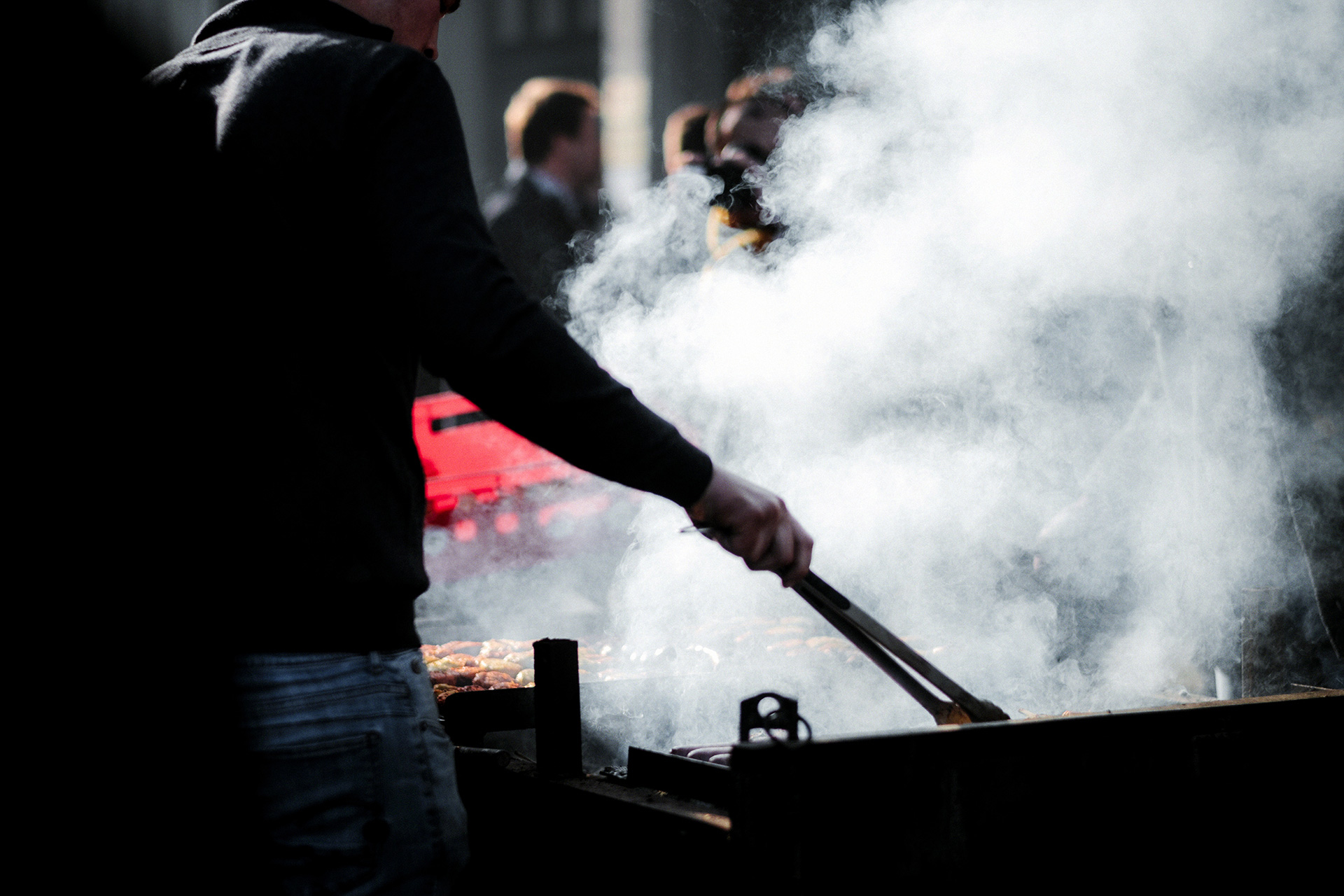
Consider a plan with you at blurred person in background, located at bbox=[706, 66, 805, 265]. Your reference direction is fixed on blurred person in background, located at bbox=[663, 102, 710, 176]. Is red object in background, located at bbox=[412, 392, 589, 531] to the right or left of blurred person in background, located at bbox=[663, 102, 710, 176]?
left

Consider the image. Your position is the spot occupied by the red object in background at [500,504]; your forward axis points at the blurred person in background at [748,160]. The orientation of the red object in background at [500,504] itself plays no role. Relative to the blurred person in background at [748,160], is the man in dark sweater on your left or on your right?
right

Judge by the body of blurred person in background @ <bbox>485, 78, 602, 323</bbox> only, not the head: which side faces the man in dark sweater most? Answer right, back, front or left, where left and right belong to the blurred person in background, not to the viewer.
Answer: right

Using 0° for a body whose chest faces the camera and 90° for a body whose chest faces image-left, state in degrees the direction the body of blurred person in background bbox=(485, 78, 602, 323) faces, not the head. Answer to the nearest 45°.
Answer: approximately 270°
